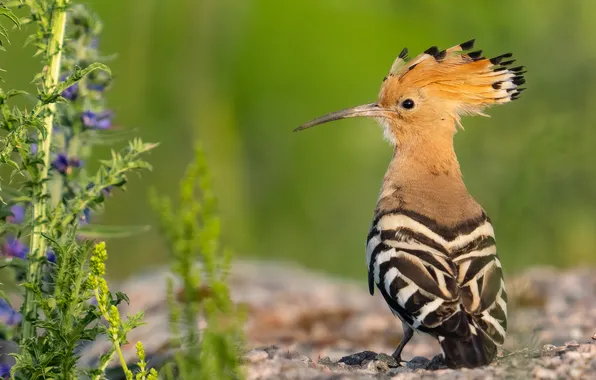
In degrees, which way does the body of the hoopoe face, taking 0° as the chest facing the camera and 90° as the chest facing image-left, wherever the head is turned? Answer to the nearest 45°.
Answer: approximately 135°

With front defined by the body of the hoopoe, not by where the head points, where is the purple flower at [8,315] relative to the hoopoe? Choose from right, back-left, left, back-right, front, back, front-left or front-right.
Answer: front-left
